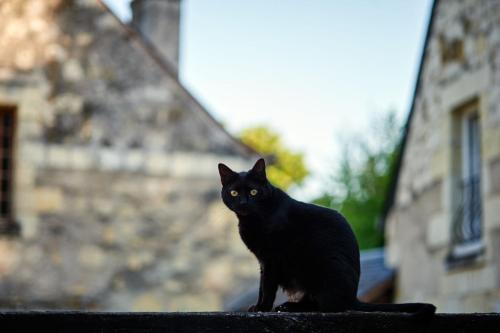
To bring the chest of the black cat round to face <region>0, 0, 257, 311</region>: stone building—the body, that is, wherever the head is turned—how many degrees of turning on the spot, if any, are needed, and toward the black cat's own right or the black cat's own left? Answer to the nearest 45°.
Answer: approximately 90° to the black cat's own right

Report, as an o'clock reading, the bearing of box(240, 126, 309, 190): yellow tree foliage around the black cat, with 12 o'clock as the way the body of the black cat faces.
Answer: The yellow tree foliage is roughly at 3 o'clock from the black cat.

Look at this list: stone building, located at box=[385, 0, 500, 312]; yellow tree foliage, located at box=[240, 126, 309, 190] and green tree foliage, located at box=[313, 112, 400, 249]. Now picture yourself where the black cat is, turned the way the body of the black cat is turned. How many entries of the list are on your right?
3

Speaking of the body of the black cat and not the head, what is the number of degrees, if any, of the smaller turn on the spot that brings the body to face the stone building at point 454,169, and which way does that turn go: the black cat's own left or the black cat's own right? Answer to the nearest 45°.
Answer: approximately 90° to the black cat's own right

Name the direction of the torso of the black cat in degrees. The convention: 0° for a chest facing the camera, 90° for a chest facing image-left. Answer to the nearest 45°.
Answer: approximately 90°

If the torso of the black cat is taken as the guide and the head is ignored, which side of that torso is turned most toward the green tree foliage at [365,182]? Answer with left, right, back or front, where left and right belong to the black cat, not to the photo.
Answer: right
